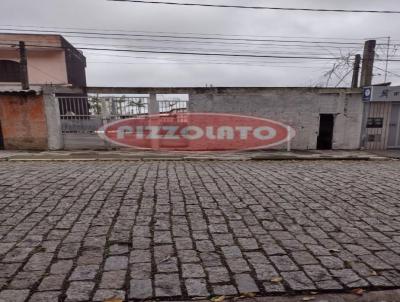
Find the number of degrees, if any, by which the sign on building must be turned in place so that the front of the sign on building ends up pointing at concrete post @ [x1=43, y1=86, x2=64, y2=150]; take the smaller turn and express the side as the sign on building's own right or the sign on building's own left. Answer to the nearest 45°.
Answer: approximately 45° to the sign on building's own right

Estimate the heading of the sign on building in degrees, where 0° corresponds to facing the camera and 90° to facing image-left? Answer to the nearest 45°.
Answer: approximately 0°

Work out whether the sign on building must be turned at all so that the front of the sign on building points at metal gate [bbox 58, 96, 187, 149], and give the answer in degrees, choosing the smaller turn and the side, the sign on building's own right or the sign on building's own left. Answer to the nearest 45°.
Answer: approximately 45° to the sign on building's own right

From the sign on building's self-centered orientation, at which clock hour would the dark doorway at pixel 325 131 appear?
The dark doorway is roughly at 2 o'clock from the sign on building.

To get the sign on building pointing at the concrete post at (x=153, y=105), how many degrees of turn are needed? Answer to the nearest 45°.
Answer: approximately 45° to its right

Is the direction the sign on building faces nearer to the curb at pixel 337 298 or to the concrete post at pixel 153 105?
the curb

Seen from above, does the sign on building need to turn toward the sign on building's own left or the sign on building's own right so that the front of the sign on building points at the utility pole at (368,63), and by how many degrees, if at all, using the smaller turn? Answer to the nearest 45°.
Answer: approximately 180°

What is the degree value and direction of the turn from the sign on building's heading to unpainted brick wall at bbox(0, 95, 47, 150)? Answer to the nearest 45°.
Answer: approximately 45° to its right

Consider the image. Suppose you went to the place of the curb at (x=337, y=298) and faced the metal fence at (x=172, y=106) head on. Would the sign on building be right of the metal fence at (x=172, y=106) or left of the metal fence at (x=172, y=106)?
right
